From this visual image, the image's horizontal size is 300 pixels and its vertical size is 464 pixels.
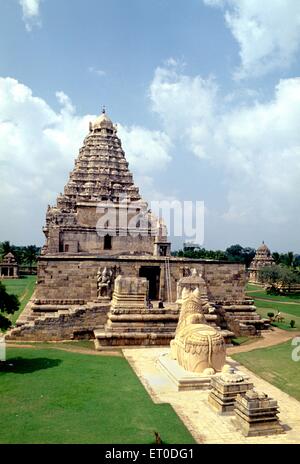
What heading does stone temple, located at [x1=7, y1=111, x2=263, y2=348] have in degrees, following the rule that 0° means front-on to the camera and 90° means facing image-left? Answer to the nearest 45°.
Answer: approximately 0°

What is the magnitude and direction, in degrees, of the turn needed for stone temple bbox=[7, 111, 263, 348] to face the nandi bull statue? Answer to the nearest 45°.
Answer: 0° — it already faces it

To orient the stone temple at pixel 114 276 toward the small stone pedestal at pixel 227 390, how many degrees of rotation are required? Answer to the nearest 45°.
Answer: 0° — it already faces it
